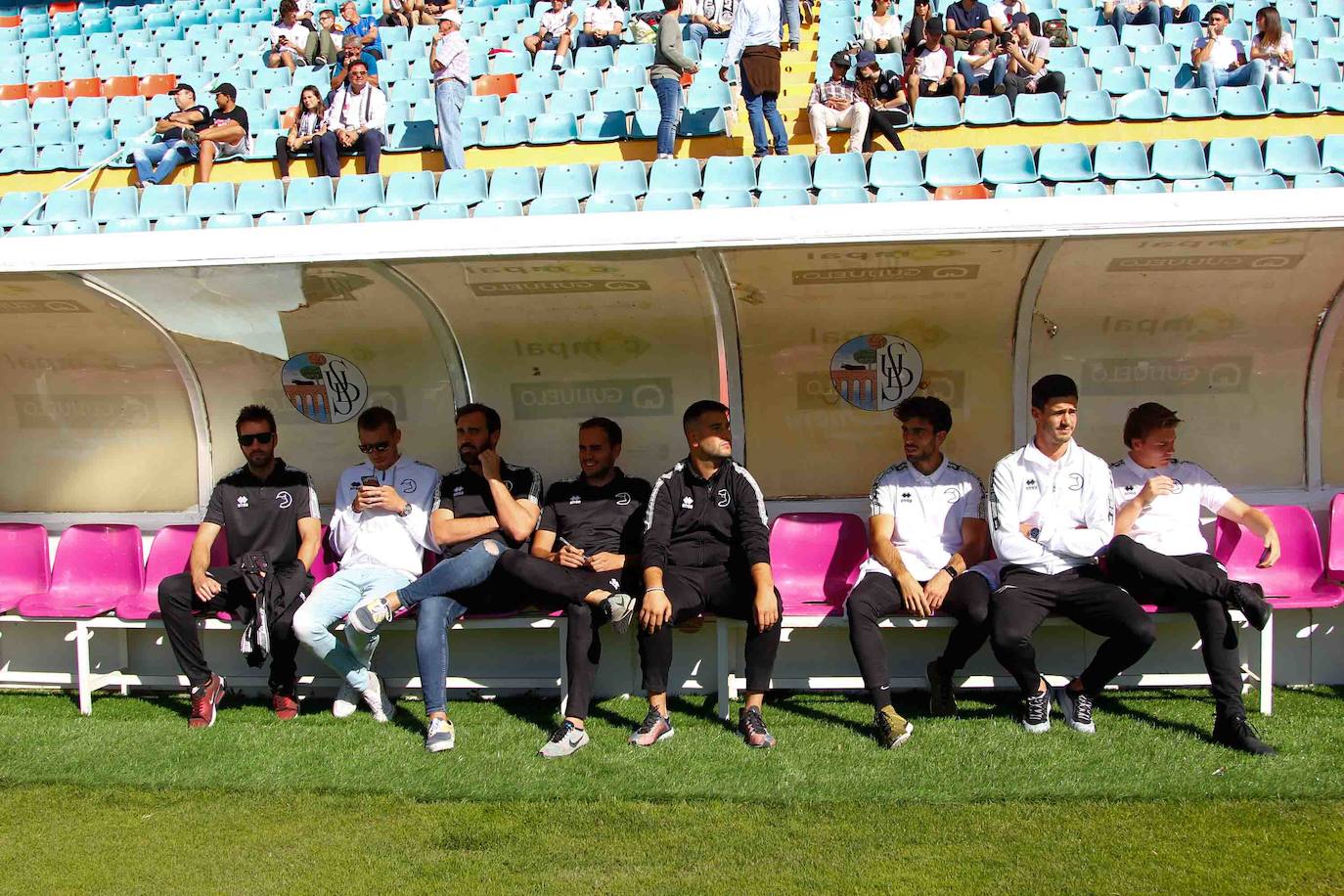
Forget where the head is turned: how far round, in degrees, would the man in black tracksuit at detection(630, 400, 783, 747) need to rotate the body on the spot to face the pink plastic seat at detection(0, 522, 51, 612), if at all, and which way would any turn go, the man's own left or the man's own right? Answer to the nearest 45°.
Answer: approximately 90° to the man's own right

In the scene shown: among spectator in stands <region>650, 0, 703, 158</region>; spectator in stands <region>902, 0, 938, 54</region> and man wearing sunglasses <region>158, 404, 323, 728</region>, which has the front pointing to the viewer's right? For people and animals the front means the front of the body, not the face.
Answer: spectator in stands <region>650, 0, 703, 158</region>

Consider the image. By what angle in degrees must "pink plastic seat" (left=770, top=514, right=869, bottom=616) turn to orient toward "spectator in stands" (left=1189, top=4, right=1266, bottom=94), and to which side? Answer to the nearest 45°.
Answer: approximately 135° to its left

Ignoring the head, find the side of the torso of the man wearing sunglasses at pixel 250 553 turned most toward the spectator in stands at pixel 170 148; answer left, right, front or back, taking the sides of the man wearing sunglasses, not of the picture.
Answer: back

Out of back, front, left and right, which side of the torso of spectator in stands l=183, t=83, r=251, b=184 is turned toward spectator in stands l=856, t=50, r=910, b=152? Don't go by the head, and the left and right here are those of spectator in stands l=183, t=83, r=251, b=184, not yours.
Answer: left

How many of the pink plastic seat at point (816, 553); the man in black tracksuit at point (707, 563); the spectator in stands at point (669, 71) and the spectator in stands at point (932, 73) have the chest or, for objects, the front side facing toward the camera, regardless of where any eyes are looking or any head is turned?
3

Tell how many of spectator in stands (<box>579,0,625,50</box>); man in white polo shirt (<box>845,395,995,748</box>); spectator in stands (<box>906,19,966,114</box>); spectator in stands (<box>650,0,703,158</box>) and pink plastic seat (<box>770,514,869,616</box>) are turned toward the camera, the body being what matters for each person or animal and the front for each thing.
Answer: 4

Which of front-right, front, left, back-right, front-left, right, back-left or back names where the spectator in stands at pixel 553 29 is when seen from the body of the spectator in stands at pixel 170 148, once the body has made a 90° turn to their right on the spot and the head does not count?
back-right

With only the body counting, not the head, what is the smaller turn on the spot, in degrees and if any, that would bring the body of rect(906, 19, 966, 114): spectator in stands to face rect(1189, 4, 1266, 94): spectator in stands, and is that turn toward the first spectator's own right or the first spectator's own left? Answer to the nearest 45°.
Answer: approximately 90° to the first spectator's own left

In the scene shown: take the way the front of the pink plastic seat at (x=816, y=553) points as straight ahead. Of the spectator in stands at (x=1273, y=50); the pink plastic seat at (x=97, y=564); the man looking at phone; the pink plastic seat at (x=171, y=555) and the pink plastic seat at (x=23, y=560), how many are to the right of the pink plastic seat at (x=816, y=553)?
4

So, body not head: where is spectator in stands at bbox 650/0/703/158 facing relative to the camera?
to the viewer's right

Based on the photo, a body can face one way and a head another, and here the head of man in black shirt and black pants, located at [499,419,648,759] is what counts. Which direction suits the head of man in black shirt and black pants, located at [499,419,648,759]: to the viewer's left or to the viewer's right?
to the viewer's left
